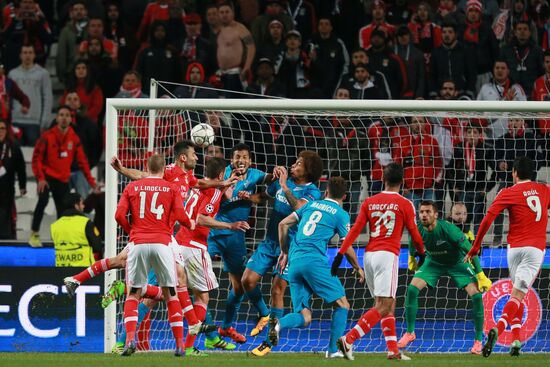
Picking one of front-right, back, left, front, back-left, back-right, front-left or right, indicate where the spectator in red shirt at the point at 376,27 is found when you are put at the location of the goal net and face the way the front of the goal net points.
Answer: back

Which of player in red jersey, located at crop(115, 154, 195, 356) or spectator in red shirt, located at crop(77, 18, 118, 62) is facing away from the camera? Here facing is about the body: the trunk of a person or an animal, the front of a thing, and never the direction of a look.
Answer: the player in red jersey

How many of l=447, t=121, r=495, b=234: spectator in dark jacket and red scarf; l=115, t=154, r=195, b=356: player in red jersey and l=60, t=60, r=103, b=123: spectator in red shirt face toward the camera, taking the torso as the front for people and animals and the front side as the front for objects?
2

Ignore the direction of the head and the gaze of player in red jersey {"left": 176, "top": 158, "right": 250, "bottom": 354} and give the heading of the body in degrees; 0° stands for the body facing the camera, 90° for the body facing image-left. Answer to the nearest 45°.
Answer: approximately 225°

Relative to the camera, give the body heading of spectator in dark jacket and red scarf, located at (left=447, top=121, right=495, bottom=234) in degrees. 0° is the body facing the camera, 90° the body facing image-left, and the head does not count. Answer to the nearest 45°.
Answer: approximately 0°

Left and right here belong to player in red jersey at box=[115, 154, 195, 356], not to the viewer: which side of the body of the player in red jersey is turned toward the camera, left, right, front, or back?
back
